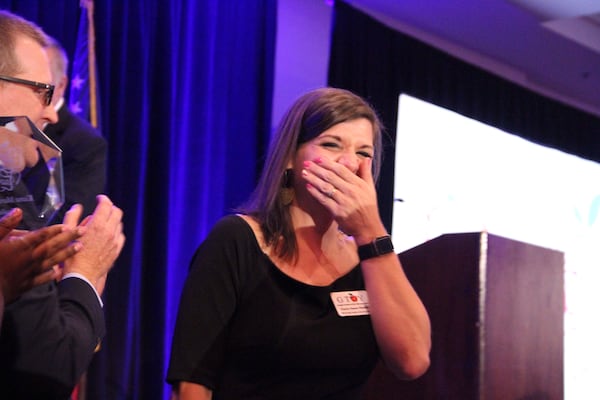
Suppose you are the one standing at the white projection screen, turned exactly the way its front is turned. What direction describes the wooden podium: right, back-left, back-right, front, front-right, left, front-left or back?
front-right

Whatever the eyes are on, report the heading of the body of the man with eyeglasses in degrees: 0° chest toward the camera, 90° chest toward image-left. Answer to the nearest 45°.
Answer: approximately 270°

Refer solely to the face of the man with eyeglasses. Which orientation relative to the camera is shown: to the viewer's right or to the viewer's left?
to the viewer's right

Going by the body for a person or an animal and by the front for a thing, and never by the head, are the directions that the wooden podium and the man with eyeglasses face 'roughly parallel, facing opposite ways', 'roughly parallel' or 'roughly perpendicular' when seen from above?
roughly perpendicular

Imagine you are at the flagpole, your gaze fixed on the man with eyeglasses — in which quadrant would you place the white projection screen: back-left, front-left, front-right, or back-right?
back-left

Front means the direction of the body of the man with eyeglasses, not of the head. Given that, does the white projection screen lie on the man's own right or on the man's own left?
on the man's own left

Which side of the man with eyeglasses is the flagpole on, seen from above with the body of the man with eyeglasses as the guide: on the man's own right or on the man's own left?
on the man's own left

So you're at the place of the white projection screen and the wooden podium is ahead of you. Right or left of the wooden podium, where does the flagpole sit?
right

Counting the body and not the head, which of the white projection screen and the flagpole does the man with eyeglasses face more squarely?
the white projection screen

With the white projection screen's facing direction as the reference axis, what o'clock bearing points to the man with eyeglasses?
The man with eyeglasses is roughly at 2 o'clock from the white projection screen.

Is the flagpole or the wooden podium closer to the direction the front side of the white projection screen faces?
the wooden podium

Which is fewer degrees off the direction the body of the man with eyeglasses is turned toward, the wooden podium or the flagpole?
the wooden podium
